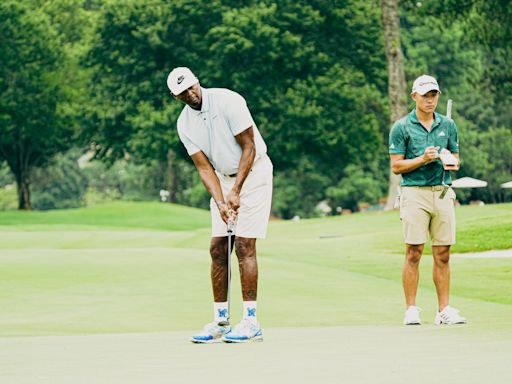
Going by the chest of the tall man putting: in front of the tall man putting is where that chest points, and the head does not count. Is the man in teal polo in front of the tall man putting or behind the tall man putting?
behind

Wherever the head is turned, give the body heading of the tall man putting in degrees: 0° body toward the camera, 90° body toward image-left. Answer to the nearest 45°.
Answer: approximately 45°
